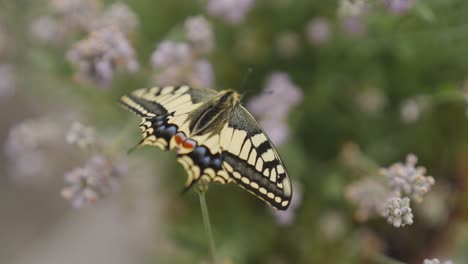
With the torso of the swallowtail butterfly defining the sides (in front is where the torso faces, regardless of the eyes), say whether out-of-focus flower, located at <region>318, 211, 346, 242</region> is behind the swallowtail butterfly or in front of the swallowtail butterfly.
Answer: in front

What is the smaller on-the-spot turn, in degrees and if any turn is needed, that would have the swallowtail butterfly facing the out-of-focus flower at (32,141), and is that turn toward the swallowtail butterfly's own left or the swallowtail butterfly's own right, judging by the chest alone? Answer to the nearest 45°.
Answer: approximately 90° to the swallowtail butterfly's own left

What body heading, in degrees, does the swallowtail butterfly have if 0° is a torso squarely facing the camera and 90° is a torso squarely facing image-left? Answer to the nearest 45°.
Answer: approximately 225°
